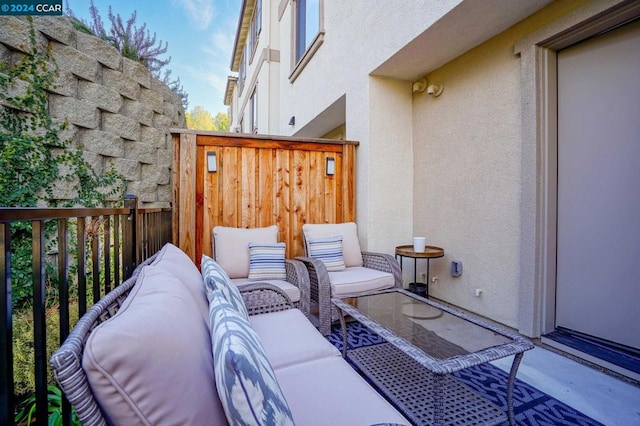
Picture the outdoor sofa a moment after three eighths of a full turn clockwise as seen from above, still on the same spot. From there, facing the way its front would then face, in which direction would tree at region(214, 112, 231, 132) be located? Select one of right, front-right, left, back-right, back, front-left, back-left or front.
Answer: back-right

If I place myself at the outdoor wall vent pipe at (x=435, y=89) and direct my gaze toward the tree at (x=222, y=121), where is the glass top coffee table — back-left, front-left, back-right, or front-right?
back-left

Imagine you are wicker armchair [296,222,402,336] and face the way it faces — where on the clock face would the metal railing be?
The metal railing is roughly at 2 o'clock from the wicker armchair.

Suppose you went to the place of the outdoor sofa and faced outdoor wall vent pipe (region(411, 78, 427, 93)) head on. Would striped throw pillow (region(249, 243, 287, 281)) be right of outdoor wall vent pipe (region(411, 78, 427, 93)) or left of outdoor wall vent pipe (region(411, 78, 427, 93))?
left

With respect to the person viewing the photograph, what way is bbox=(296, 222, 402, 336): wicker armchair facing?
facing the viewer and to the right of the viewer

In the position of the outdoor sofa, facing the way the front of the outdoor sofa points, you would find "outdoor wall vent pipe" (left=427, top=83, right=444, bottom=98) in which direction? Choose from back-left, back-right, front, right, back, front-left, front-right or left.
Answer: front-left

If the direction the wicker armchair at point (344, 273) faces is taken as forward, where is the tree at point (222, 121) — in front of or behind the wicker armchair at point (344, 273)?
behind

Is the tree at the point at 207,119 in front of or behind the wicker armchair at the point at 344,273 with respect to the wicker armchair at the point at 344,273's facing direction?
behind

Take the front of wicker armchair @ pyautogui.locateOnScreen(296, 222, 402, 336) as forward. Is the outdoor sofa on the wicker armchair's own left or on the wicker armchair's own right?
on the wicker armchair's own right

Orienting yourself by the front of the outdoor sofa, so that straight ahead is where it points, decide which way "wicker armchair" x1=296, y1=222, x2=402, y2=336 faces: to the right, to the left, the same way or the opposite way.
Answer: to the right

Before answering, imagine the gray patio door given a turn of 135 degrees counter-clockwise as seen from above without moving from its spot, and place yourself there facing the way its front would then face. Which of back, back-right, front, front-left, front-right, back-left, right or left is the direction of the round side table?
back

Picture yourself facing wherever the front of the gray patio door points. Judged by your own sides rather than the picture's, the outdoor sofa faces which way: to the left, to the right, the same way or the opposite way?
the opposite way

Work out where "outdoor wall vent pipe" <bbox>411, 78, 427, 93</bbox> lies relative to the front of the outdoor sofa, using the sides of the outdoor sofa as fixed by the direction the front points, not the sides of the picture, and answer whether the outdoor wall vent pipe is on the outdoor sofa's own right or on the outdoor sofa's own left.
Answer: on the outdoor sofa's own left

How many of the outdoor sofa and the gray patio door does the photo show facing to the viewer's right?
1

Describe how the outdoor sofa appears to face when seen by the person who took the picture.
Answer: facing to the right of the viewer
